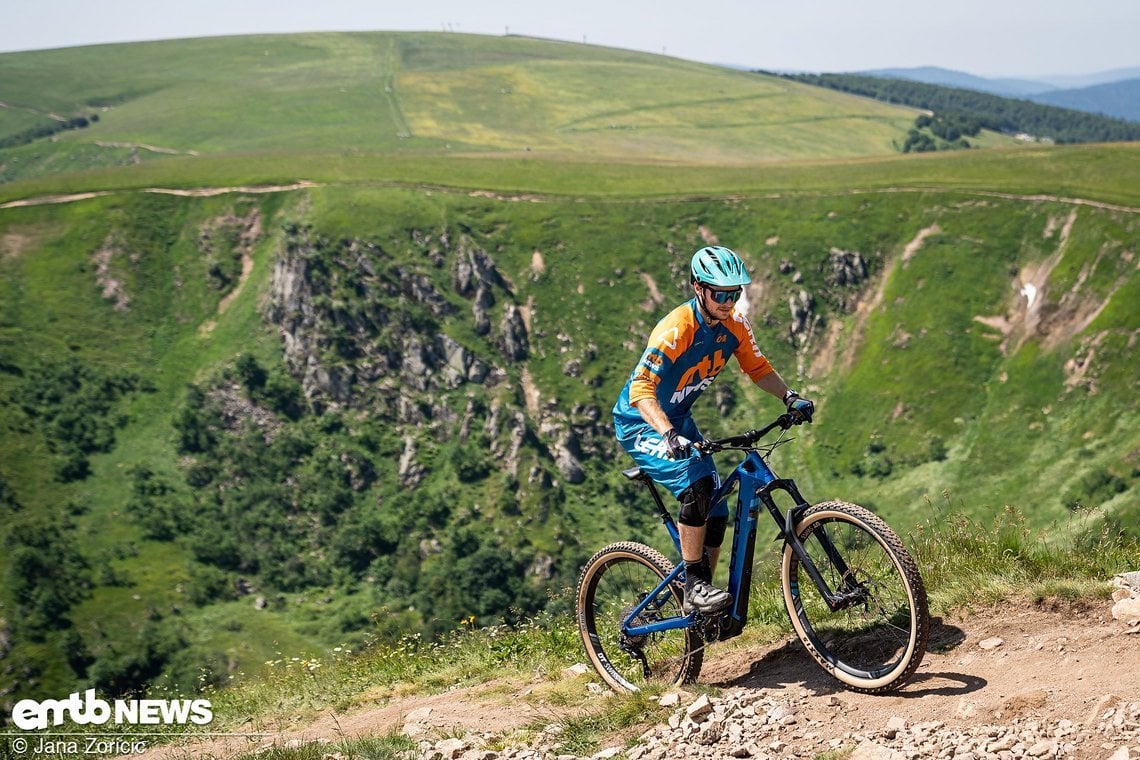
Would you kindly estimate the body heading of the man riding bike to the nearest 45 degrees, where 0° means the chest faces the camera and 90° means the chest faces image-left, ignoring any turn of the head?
approximately 315°

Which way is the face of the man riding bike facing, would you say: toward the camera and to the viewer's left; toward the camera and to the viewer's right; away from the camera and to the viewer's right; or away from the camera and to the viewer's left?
toward the camera and to the viewer's right
